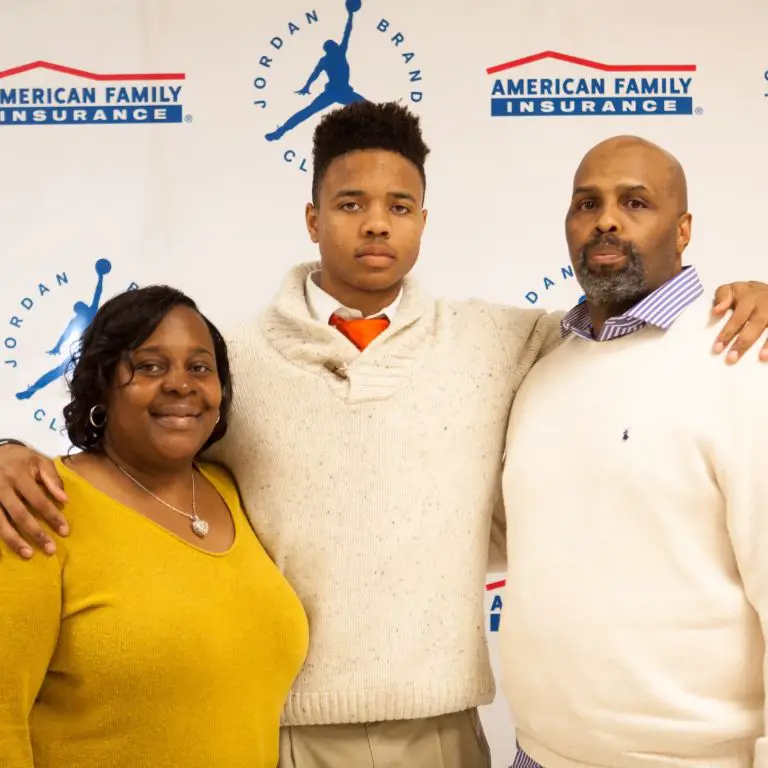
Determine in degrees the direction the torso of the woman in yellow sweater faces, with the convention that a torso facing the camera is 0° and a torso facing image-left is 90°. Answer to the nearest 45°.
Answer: approximately 315°

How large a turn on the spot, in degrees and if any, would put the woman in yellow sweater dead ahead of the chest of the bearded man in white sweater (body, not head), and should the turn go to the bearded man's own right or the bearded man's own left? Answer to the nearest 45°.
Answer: approximately 45° to the bearded man's own right

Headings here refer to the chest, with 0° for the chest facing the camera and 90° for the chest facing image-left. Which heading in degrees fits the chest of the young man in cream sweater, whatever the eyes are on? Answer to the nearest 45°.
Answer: approximately 0°

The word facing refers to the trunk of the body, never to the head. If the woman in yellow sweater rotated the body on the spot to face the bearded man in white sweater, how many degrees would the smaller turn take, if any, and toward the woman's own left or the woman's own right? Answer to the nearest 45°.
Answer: approximately 45° to the woman's own left
